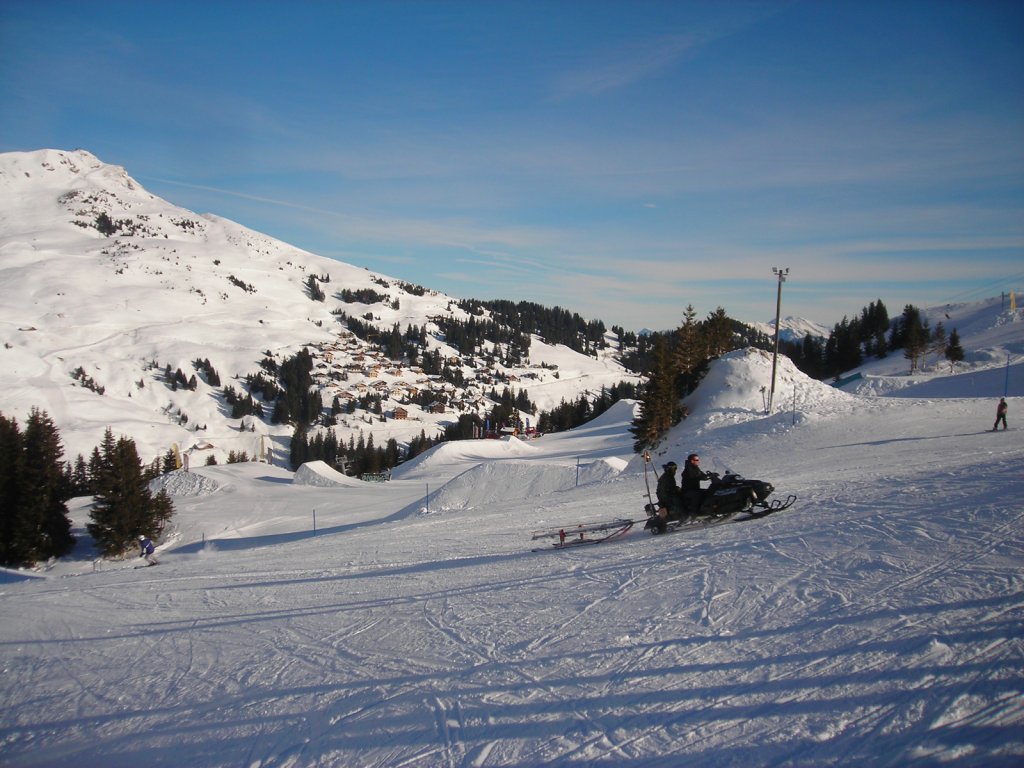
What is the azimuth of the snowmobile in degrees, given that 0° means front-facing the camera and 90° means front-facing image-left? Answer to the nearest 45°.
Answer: approximately 270°

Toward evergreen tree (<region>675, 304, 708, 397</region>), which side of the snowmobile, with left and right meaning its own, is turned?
left

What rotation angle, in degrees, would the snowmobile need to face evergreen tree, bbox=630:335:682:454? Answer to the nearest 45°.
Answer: approximately 90° to its left

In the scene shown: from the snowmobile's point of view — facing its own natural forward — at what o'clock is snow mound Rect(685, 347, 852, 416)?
The snow mound is roughly at 9 o'clock from the snowmobile.
